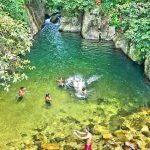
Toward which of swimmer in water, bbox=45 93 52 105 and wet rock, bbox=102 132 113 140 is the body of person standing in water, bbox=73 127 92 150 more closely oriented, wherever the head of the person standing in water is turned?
the swimmer in water

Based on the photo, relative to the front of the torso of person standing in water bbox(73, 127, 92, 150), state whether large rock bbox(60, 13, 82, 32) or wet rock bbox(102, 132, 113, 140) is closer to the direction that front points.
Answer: the large rock
